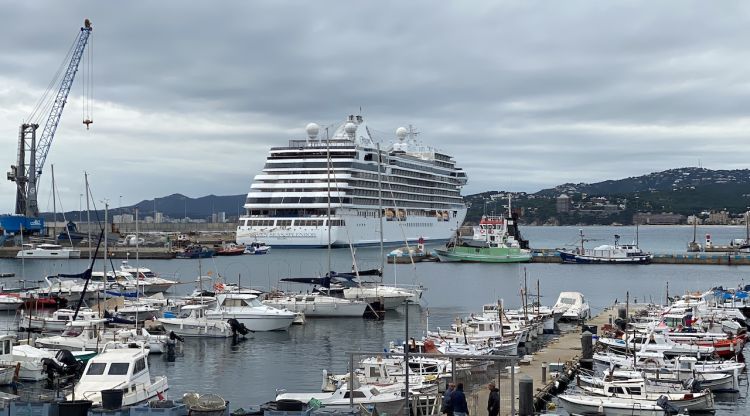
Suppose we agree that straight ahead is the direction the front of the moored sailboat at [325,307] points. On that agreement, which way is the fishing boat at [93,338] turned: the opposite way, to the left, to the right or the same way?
the opposite way

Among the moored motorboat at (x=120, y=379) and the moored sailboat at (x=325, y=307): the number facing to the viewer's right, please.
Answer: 1

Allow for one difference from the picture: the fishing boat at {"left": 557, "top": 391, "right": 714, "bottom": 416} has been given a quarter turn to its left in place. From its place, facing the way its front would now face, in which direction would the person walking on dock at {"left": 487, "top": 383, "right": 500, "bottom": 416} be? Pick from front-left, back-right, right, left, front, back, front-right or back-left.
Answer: front-right

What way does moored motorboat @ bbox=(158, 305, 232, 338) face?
to the viewer's left

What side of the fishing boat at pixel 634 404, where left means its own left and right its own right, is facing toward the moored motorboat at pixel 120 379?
front

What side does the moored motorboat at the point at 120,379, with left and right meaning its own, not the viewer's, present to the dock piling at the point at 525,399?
left

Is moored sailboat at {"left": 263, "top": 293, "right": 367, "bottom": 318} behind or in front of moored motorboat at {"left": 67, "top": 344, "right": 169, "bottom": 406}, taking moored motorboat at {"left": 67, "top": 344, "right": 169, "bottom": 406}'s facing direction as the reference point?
behind
